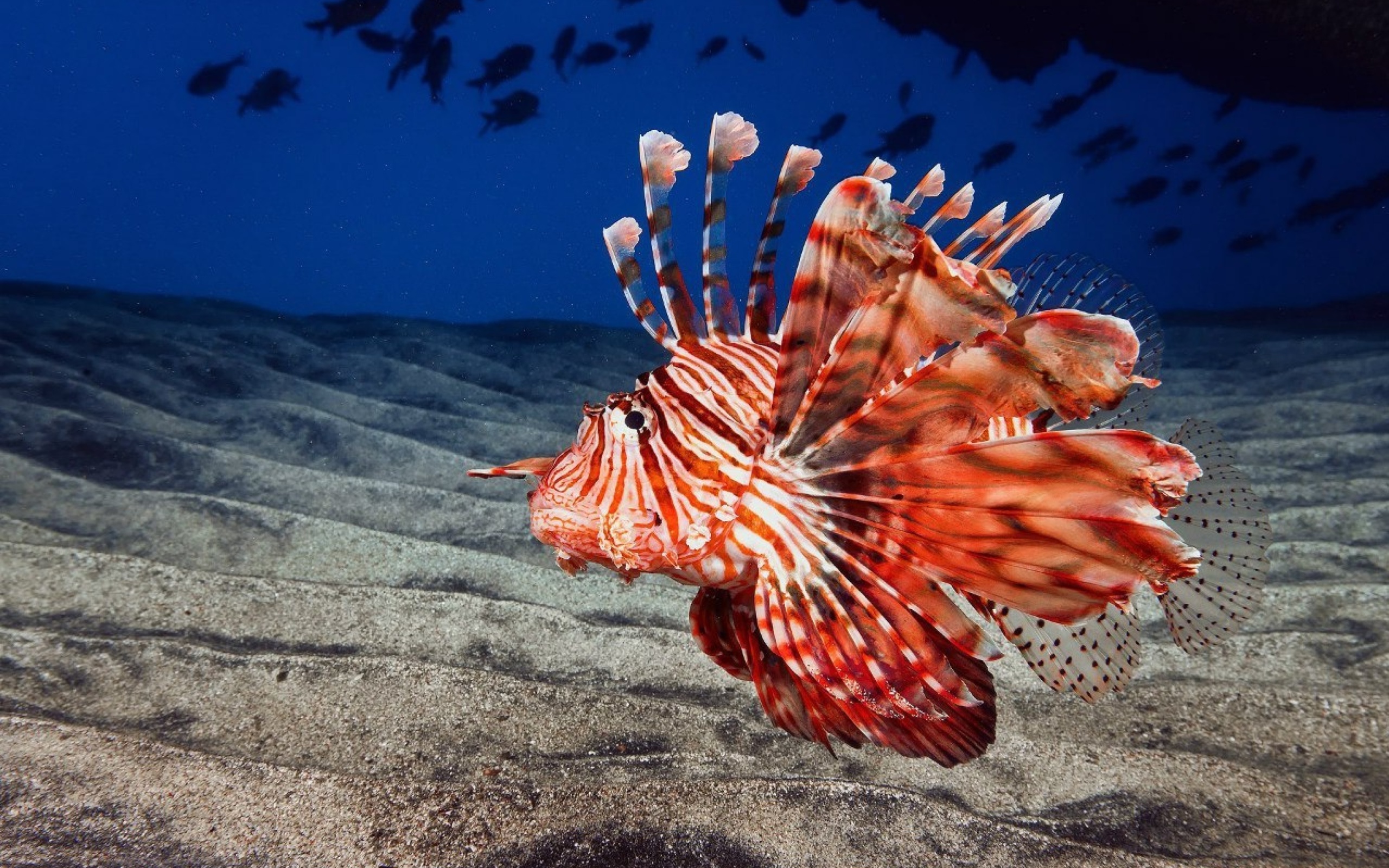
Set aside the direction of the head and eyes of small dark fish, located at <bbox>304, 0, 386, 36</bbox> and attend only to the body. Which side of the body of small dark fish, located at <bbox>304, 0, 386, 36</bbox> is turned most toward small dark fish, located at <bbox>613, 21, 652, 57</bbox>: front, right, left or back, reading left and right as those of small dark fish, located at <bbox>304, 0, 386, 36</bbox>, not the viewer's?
front

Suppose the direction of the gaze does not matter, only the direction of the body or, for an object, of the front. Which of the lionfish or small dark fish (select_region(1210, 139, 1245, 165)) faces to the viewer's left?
the lionfish

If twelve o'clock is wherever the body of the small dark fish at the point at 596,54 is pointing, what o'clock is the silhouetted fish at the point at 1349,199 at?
The silhouetted fish is roughly at 12 o'clock from the small dark fish.

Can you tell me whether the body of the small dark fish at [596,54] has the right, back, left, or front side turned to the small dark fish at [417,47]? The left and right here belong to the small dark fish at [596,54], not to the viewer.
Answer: back

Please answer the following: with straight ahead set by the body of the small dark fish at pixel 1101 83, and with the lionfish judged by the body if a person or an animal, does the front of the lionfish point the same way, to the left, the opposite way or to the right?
the opposite way

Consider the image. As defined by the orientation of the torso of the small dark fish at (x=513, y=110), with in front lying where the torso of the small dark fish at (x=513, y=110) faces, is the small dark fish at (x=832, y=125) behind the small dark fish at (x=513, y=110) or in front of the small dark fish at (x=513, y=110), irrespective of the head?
in front

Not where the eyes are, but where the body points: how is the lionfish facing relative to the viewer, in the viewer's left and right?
facing to the left of the viewer

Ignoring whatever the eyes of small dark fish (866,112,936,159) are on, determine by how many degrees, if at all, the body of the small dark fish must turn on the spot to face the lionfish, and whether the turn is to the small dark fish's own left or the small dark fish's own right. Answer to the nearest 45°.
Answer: approximately 90° to the small dark fish's own right

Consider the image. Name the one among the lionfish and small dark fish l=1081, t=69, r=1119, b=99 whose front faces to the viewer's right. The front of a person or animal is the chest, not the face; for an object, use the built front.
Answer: the small dark fish
